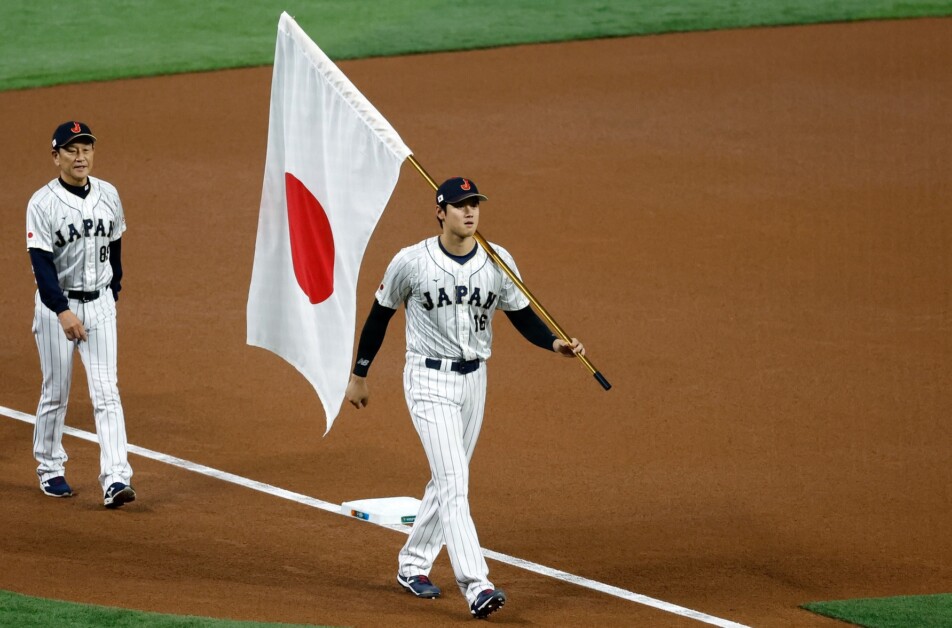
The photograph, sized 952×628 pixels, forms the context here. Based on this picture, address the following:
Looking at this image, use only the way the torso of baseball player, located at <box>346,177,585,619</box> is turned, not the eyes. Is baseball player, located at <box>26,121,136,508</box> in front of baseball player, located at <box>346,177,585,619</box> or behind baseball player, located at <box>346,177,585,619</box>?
behind

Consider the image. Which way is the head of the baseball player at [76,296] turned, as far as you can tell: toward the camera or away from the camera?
toward the camera
